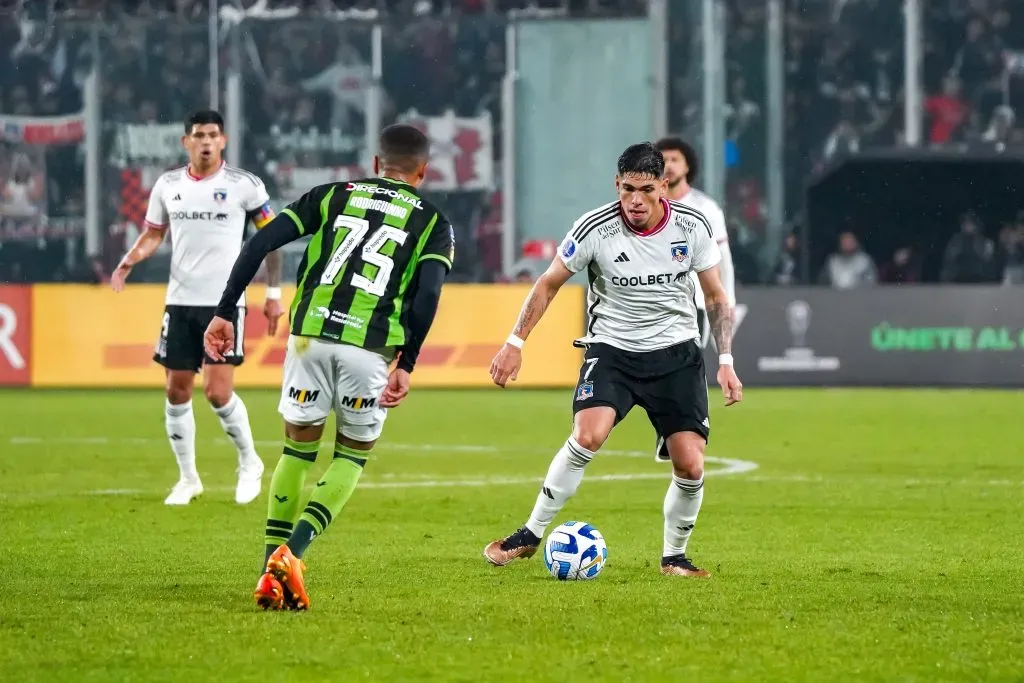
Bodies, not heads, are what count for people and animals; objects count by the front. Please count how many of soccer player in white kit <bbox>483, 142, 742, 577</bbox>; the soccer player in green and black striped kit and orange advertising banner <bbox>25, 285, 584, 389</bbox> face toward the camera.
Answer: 2

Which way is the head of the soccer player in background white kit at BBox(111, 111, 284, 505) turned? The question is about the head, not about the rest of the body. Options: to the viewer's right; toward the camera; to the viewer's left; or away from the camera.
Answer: toward the camera

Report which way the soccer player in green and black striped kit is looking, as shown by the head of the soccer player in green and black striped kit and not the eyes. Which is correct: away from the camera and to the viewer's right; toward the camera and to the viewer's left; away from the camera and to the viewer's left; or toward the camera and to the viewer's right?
away from the camera and to the viewer's right

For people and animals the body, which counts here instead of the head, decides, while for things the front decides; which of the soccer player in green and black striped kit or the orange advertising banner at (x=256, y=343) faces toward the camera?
the orange advertising banner

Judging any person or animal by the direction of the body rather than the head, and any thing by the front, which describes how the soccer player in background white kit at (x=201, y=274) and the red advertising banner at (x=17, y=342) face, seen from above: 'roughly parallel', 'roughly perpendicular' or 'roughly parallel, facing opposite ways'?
roughly parallel

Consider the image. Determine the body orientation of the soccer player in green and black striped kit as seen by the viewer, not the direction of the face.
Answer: away from the camera

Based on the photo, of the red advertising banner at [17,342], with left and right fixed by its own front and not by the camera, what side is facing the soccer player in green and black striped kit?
front

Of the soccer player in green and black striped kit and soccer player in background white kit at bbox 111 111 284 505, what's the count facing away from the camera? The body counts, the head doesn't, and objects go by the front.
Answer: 1

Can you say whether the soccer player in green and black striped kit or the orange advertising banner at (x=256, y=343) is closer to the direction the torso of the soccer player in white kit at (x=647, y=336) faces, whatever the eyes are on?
the soccer player in green and black striped kit

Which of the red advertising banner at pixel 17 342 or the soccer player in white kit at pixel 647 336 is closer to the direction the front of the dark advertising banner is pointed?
the soccer player in white kit

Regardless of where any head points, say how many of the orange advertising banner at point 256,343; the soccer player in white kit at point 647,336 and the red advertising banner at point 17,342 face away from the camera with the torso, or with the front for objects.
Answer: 0

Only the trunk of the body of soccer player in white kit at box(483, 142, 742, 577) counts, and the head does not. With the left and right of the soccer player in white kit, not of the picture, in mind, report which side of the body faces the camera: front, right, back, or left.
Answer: front

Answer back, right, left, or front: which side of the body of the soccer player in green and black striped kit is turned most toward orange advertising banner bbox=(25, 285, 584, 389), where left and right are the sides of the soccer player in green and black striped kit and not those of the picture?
front

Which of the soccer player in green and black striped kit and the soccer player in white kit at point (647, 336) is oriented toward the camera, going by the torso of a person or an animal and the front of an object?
the soccer player in white kit

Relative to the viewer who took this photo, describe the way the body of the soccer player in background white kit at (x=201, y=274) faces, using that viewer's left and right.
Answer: facing the viewer

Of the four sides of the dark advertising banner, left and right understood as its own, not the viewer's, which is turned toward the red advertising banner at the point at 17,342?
right

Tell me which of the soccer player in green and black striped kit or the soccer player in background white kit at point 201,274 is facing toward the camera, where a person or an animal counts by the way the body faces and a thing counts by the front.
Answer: the soccer player in background white kit
